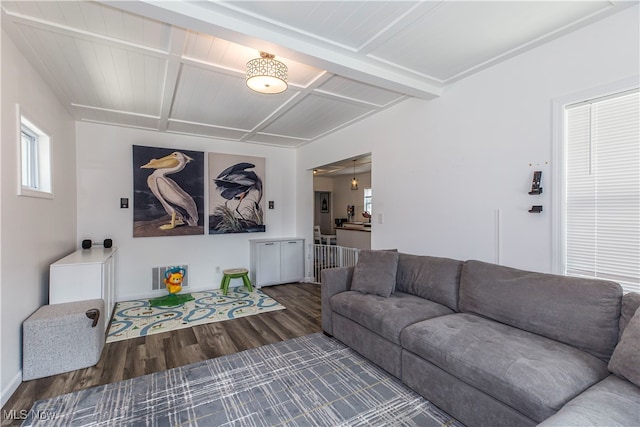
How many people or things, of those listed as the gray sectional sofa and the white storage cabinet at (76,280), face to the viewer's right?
1

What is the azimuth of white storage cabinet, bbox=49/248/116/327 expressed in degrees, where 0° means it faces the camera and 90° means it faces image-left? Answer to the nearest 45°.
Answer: approximately 270°

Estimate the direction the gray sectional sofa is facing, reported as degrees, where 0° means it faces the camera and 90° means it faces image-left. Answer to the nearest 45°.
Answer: approximately 45°

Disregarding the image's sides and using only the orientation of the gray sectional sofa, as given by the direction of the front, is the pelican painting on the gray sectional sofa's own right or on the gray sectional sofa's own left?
on the gray sectional sofa's own right

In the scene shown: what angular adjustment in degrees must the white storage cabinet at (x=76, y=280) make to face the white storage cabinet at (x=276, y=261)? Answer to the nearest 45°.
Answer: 0° — it already faces it

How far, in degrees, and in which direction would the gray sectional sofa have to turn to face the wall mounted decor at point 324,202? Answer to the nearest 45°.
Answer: approximately 90° to its right

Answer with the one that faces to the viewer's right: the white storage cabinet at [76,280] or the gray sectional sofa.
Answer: the white storage cabinet

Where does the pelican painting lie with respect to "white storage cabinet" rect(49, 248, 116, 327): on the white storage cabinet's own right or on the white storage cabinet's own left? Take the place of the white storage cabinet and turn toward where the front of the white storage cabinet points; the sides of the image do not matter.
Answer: on the white storage cabinet's own left

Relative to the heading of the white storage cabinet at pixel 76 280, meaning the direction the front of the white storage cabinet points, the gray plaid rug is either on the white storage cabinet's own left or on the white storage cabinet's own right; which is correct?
on the white storage cabinet's own right

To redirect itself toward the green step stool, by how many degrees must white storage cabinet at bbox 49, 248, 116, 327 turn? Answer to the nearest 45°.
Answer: approximately 45° to its left

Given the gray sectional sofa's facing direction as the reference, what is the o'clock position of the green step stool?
The green step stool is roughly at 2 o'clock from the gray sectional sofa.

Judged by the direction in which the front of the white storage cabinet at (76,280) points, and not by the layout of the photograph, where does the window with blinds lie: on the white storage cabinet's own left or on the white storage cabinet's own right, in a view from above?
on the white storage cabinet's own right
